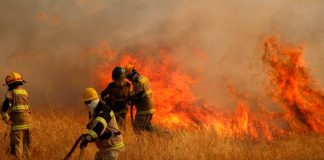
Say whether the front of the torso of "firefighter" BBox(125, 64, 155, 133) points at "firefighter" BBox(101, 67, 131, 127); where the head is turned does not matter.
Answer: yes

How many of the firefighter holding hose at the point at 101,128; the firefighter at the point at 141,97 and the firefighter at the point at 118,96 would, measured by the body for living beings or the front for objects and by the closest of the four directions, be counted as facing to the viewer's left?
2

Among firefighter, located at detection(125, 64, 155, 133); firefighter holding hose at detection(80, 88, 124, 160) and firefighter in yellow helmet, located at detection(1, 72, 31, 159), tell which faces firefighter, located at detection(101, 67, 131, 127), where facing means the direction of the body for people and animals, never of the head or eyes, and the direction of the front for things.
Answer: firefighter, located at detection(125, 64, 155, 133)

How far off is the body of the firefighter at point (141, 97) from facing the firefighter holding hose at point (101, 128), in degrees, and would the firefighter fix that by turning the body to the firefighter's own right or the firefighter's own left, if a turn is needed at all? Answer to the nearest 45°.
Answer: approximately 90° to the firefighter's own left

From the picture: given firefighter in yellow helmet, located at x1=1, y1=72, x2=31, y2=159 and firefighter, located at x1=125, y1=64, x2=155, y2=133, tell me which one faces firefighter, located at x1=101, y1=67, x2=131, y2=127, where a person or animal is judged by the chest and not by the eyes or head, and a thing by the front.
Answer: firefighter, located at x1=125, y1=64, x2=155, y2=133

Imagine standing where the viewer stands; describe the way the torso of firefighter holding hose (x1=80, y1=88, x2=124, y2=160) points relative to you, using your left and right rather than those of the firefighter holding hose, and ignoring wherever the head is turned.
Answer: facing to the left of the viewer
